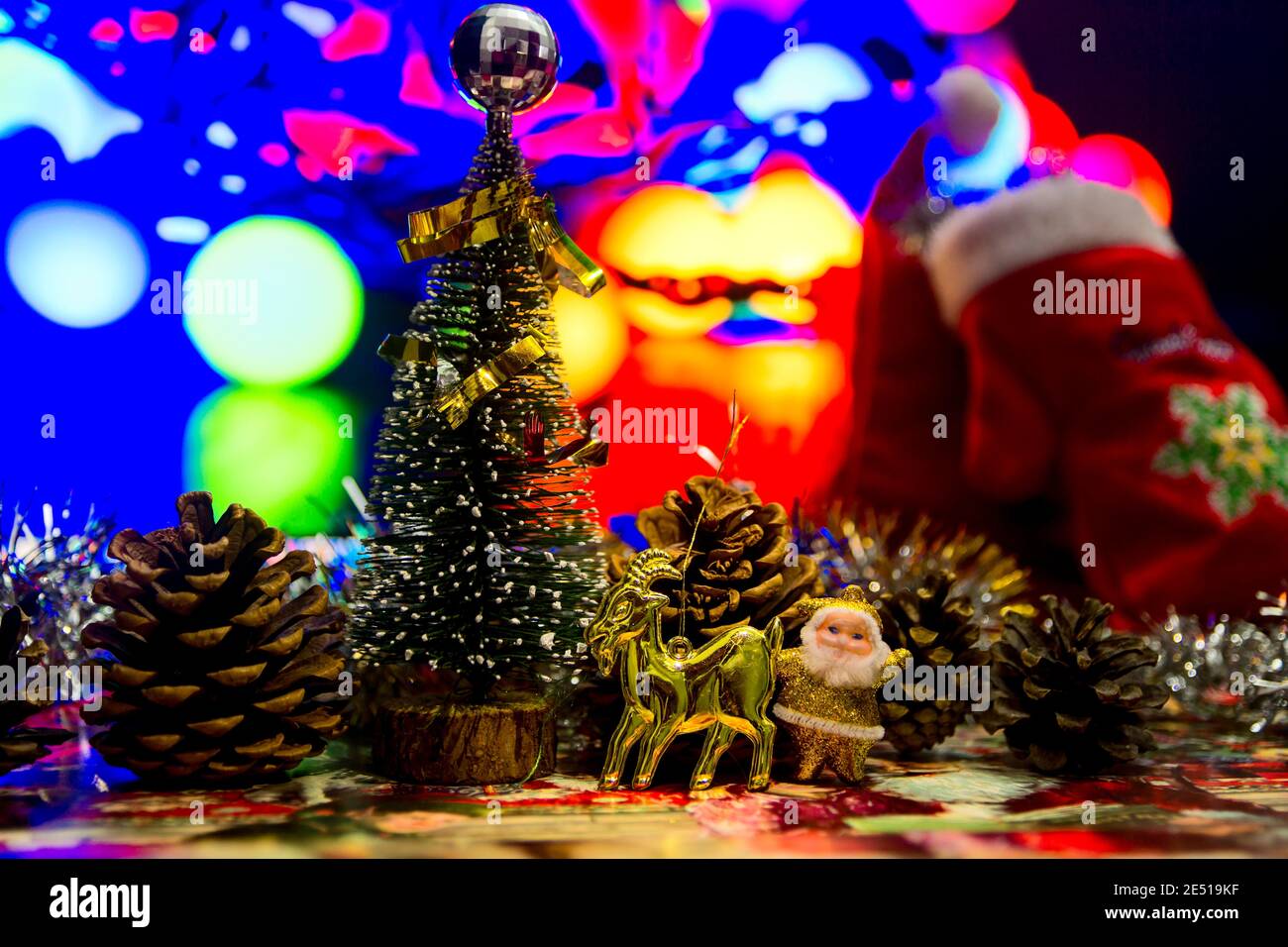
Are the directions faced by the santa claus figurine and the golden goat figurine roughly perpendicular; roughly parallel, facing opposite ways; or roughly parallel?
roughly perpendicular

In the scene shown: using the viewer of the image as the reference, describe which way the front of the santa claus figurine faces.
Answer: facing the viewer

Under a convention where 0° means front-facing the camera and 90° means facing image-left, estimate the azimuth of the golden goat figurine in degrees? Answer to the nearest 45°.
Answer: approximately 90°

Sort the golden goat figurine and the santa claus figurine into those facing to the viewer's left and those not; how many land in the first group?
1

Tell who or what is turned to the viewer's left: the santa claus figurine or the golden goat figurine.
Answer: the golden goat figurine
